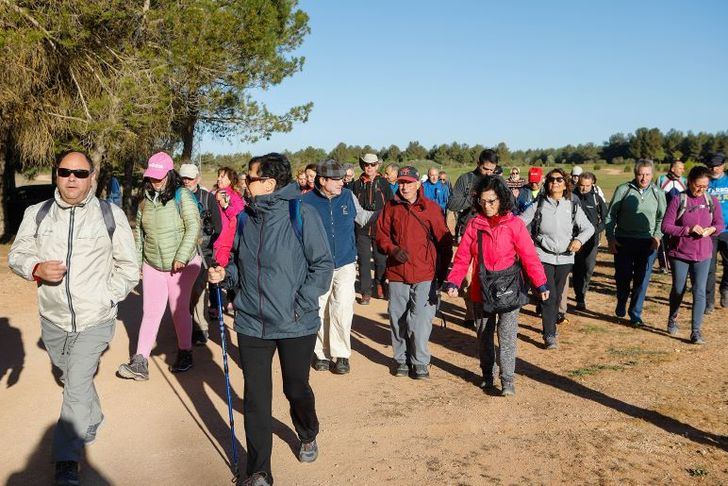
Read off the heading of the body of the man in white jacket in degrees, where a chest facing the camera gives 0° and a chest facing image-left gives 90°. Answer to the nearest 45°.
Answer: approximately 0°

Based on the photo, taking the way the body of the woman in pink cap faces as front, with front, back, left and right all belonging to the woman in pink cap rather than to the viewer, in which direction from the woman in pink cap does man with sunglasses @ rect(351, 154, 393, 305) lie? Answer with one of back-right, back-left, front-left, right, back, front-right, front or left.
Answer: back

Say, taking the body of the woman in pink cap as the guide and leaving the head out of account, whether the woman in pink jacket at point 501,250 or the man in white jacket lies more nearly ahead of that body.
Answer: the man in white jacket

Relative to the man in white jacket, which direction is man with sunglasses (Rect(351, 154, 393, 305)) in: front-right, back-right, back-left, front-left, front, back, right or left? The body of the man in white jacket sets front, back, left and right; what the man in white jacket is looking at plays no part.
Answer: back-left

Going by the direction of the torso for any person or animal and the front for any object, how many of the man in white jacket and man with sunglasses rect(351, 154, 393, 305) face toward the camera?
2

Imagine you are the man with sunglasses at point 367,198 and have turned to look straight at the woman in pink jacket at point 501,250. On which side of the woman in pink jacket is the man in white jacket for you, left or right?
right

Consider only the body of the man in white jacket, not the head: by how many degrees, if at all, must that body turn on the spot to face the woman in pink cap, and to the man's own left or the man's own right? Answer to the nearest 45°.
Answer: approximately 135° to the man's own left

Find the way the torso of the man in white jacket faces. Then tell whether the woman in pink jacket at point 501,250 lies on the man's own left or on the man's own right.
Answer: on the man's own left
